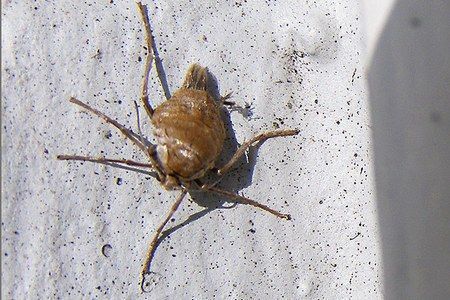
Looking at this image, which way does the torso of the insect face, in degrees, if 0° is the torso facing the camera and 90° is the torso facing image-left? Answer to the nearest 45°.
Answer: approximately 0°
